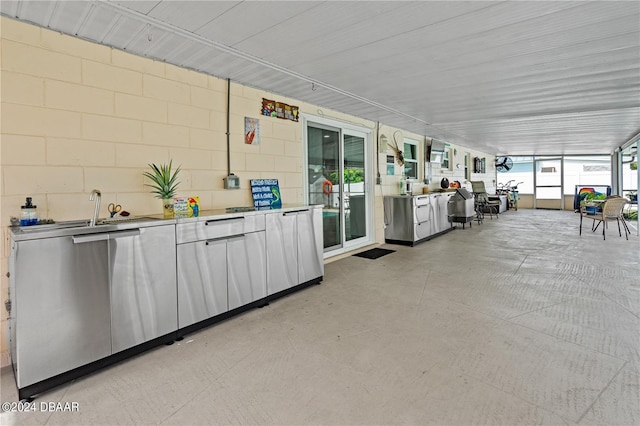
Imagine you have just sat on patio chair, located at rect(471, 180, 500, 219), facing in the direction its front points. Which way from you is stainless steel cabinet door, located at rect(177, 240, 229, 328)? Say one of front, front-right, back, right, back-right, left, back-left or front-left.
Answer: front-right

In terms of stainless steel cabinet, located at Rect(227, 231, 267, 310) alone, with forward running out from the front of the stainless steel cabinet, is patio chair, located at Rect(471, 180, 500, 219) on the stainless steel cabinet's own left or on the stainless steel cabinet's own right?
on the stainless steel cabinet's own left

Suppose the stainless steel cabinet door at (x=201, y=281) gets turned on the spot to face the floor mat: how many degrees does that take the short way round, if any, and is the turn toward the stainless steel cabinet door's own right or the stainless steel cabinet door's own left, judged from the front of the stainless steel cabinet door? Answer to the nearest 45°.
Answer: approximately 90° to the stainless steel cabinet door's own left

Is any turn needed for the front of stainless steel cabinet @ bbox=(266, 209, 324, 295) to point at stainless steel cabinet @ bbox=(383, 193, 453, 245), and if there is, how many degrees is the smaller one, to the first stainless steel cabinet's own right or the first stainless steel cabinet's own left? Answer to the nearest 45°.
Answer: approximately 90° to the first stainless steel cabinet's own left

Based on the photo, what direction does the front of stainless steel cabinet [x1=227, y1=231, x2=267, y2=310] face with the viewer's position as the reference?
facing the viewer and to the right of the viewer

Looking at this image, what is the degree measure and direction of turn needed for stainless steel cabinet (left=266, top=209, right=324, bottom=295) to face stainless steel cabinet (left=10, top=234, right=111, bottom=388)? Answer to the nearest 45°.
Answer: approximately 90° to its right

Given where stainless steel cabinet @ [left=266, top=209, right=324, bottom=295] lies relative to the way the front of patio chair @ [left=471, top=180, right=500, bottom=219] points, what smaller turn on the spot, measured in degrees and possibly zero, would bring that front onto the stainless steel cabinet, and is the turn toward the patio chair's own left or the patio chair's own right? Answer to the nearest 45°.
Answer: approximately 45° to the patio chair's own right

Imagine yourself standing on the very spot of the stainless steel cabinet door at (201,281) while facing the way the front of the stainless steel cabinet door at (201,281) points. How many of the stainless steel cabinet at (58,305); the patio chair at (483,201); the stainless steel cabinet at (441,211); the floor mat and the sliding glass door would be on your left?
4

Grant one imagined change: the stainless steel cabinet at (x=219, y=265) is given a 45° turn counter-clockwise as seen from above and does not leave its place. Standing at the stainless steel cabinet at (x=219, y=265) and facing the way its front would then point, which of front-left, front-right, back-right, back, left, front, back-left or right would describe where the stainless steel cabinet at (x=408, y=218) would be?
front-left

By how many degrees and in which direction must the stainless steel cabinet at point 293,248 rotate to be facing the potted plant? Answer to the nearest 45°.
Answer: approximately 90° to its right
